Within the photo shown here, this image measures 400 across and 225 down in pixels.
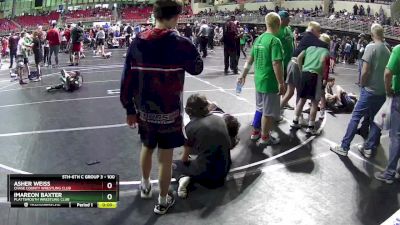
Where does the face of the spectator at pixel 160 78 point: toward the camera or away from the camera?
away from the camera

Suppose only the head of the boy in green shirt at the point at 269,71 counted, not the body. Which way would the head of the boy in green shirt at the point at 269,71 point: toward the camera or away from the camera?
away from the camera

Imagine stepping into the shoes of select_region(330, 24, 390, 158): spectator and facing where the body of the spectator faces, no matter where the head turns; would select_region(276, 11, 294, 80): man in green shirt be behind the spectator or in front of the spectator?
in front

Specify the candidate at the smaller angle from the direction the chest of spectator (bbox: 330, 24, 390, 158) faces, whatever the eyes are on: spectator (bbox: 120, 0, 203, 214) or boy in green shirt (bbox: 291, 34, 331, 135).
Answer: the boy in green shirt

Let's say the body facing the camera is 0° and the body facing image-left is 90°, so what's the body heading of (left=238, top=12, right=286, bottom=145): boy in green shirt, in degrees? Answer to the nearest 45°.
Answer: approximately 225°

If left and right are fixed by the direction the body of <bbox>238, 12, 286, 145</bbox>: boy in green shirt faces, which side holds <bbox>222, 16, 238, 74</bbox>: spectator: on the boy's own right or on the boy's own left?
on the boy's own left

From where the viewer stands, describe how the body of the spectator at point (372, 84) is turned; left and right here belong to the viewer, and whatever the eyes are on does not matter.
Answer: facing away from the viewer and to the left of the viewer

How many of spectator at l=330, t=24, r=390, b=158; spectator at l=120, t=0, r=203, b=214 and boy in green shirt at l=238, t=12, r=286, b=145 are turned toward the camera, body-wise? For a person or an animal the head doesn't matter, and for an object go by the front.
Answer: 0

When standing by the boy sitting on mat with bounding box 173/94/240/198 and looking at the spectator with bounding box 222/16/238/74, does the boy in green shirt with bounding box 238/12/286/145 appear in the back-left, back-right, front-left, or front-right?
front-right

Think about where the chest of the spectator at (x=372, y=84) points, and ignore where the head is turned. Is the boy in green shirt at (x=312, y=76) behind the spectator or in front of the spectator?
in front

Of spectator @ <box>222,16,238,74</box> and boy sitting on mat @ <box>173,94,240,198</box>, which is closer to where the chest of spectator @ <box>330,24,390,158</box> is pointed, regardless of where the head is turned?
the spectator
